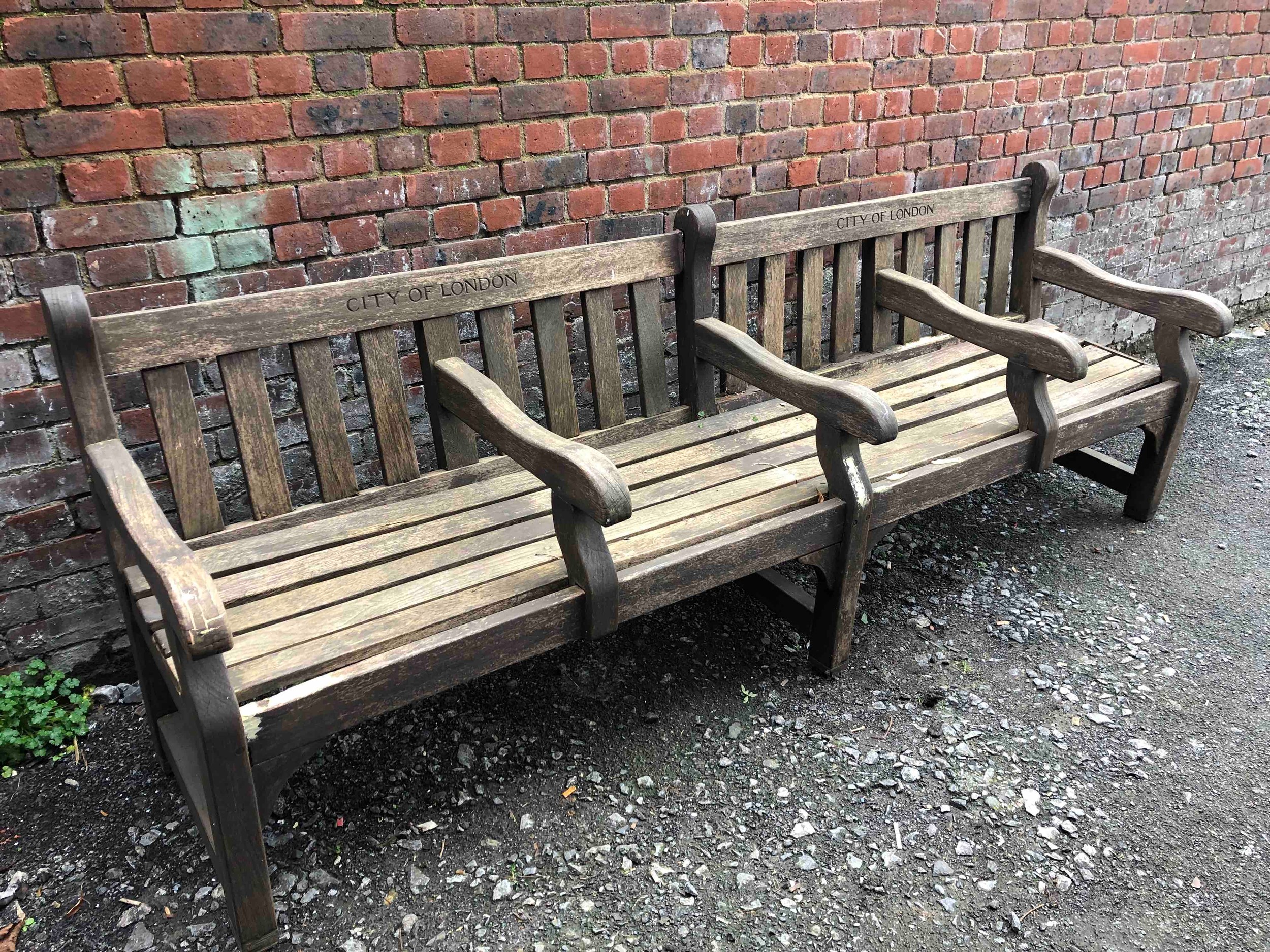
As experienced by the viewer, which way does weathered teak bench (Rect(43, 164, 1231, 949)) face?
facing the viewer and to the right of the viewer

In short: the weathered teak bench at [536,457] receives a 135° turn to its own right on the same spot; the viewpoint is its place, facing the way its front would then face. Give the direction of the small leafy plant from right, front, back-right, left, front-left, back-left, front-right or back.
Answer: front
